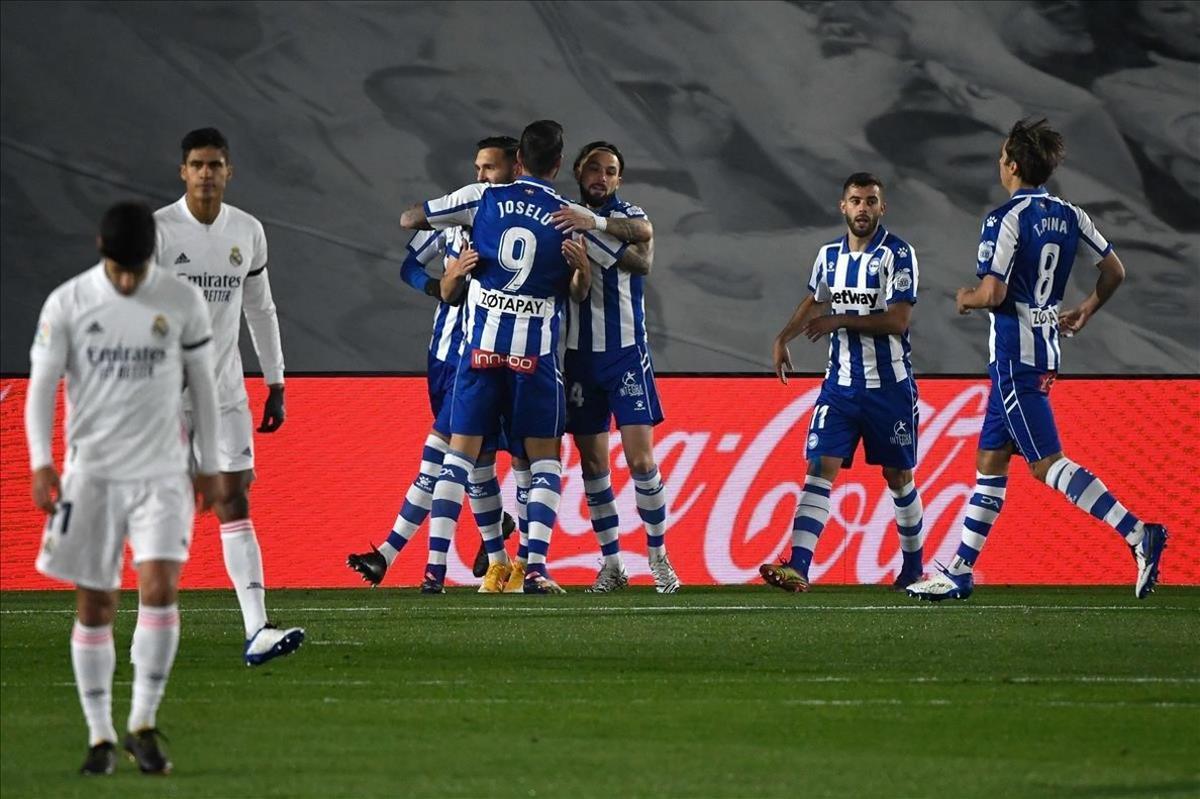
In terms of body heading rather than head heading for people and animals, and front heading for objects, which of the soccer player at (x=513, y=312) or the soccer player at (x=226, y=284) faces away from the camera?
the soccer player at (x=513, y=312)

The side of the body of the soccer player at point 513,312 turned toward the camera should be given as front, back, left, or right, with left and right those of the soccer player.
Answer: back

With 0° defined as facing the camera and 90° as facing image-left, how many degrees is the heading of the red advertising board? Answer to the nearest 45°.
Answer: approximately 0°

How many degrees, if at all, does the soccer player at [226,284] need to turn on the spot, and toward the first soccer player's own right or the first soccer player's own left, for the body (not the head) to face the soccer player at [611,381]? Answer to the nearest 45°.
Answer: approximately 135° to the first soccer player's own left

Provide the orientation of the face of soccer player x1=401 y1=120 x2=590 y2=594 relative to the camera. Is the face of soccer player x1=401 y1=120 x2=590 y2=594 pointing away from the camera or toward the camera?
away from the camera

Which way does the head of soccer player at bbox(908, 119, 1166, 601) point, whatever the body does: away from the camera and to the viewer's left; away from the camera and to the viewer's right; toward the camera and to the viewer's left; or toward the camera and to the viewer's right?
away from the camera and to the viewer's left

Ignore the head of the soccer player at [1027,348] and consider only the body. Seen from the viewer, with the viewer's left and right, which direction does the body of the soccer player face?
facing away from the viewer and to the left of the viewer

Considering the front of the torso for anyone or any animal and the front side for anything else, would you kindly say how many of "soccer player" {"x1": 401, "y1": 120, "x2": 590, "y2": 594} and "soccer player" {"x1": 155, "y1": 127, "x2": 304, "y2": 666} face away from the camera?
1

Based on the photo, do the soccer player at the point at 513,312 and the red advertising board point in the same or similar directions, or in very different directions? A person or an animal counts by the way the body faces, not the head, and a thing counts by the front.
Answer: very different directions

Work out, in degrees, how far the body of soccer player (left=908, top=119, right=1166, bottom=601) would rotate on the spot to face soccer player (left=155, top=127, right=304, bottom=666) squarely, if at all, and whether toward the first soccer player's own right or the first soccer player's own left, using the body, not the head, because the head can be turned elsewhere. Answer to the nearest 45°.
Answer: approximately 90° to the first soccer player's own left
